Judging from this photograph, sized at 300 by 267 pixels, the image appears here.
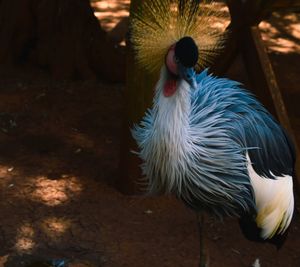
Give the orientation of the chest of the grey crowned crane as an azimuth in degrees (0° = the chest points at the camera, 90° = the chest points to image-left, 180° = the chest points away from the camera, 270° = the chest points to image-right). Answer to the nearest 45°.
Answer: approximately 45°

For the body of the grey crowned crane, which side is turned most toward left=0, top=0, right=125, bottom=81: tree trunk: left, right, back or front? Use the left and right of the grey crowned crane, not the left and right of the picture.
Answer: right
